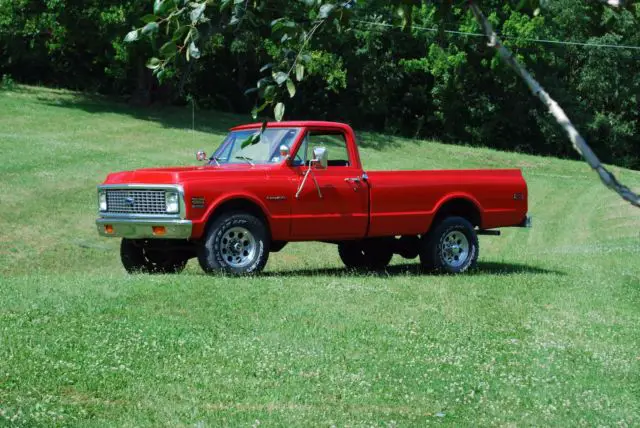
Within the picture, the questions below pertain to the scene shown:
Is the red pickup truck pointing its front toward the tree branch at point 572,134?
no

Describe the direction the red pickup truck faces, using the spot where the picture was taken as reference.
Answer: facing the viewer and to the left of the viewer
